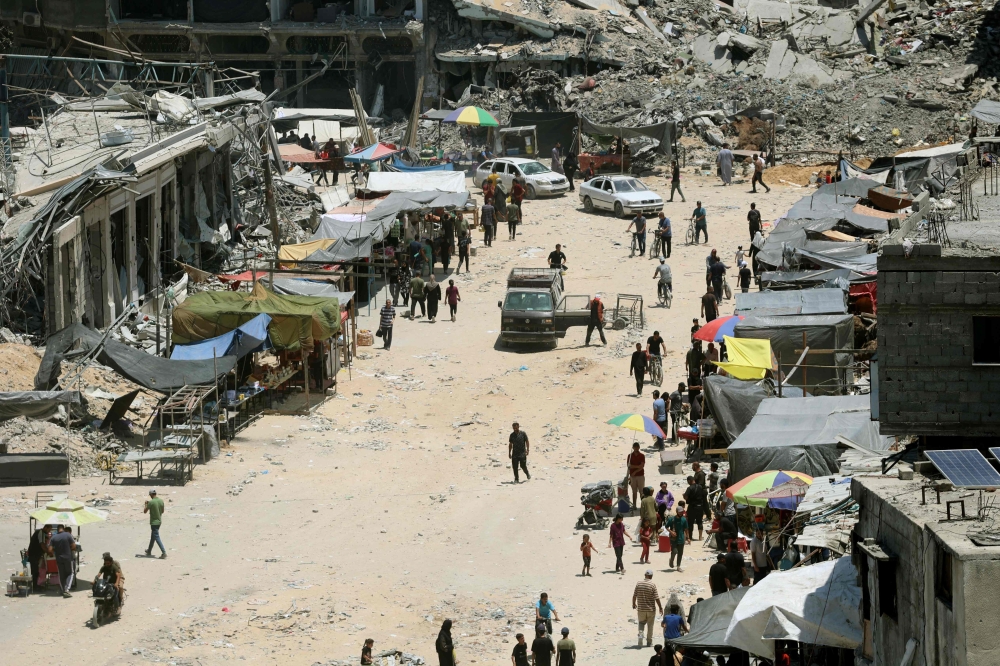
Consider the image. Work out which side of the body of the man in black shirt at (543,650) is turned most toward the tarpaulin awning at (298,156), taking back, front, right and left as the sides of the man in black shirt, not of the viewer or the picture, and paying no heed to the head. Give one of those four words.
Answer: front

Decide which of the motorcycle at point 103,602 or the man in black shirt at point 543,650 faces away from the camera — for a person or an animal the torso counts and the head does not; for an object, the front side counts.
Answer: the man in black shirt

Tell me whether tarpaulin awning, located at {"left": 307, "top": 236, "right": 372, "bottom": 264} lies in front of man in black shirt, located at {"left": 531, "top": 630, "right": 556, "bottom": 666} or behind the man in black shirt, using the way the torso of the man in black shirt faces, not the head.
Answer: in front

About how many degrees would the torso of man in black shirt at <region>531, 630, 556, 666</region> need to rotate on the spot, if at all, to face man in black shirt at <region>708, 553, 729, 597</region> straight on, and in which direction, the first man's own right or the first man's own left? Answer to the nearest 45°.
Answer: approximately 45° to the first man's own right

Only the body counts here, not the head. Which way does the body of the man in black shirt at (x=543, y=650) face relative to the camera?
away from the camera

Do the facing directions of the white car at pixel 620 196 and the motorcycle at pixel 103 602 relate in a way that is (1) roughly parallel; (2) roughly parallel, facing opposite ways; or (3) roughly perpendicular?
roughly perpendicular

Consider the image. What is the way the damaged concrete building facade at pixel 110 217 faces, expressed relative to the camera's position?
facing the viewer and to the right of the viewer
